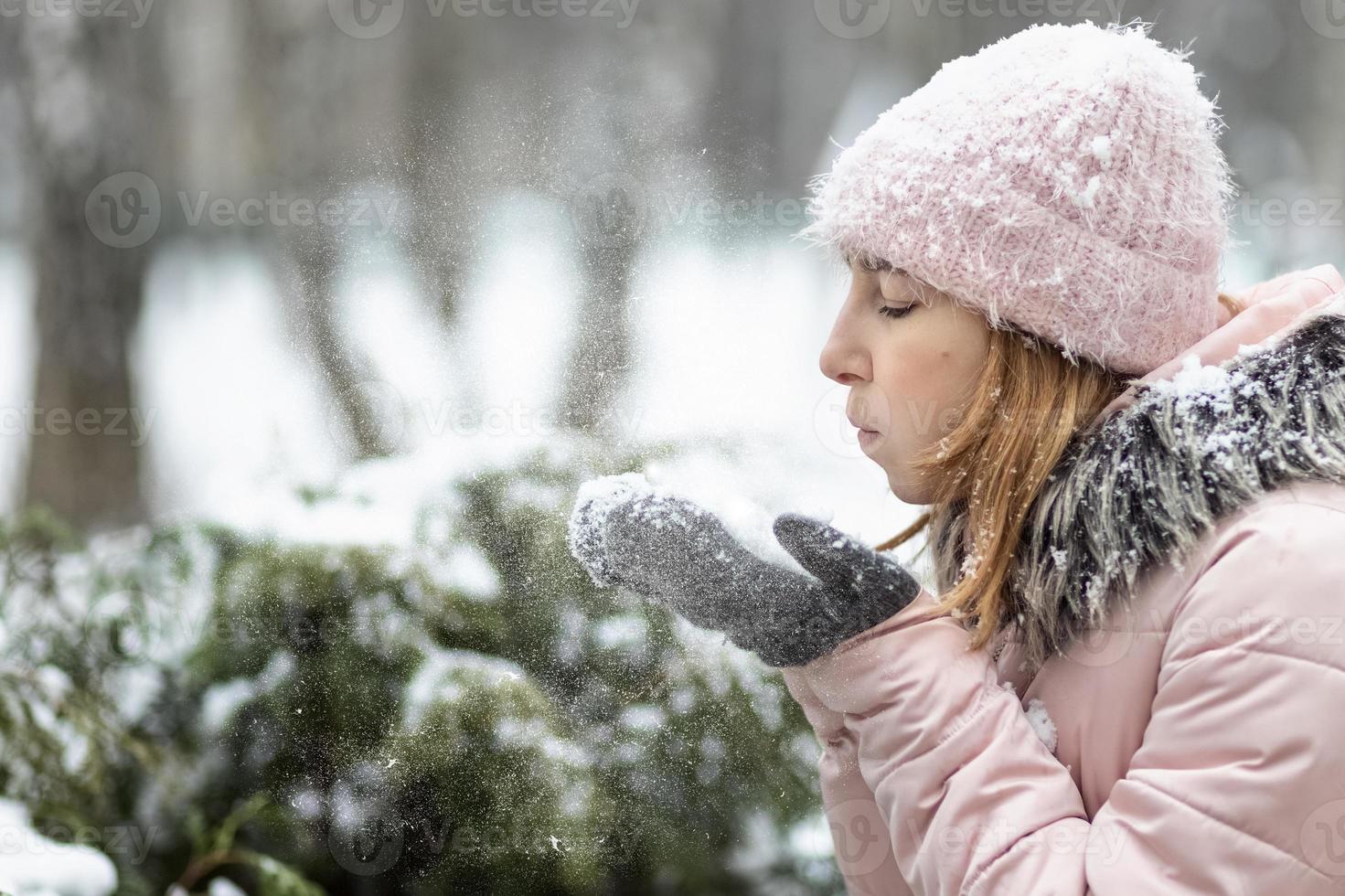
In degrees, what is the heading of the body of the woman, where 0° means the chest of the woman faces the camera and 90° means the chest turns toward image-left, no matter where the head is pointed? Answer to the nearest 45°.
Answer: approximately 90°

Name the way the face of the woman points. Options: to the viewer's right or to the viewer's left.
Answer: to the viewer's left

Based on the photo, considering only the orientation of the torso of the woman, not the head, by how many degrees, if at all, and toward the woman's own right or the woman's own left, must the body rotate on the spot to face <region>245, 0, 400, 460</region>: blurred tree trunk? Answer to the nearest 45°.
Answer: approximately 45° to the woman's own right
